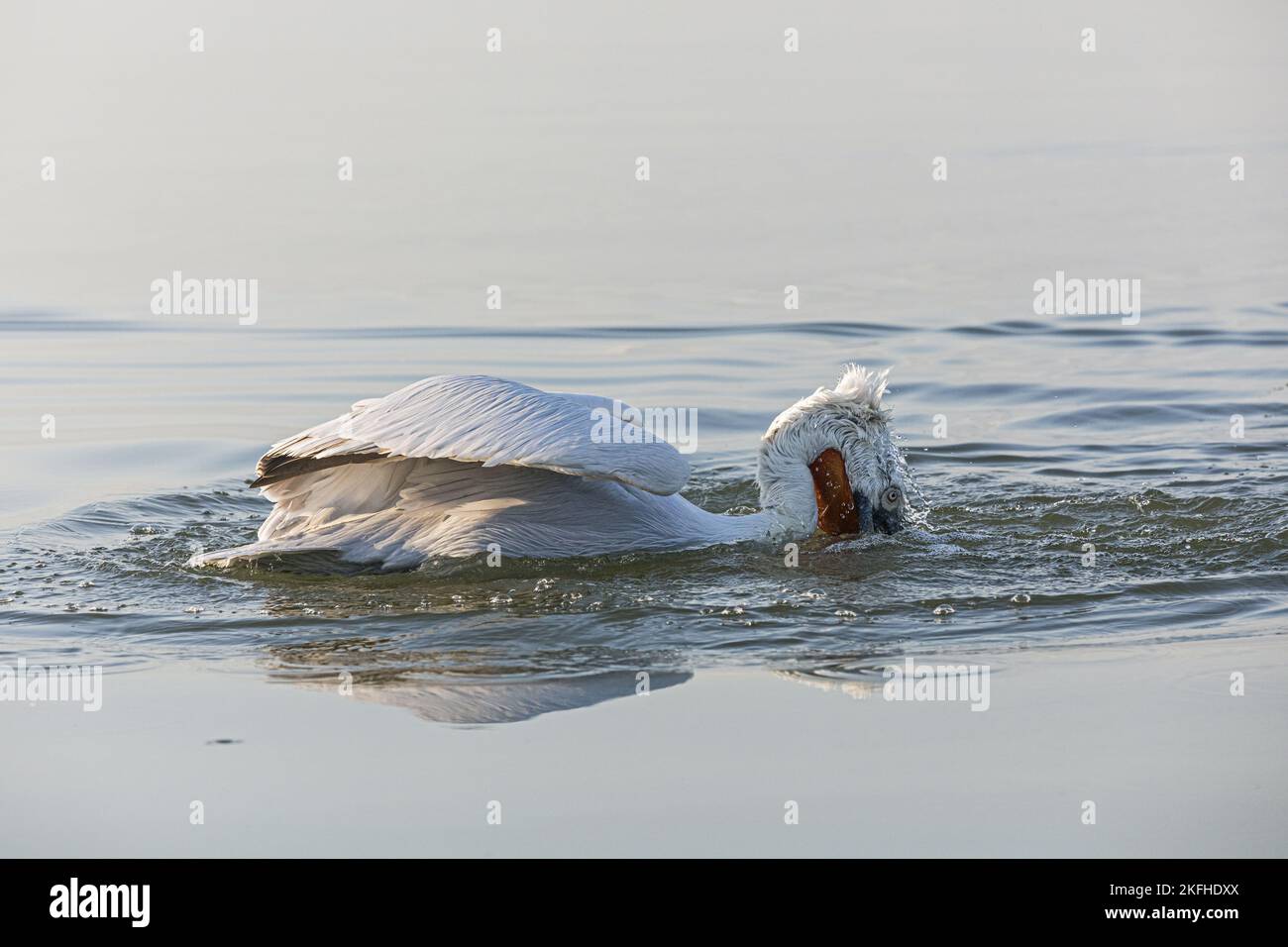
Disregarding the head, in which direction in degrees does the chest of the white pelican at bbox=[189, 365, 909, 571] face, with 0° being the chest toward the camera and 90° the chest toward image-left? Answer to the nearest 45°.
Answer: approximately 270°
